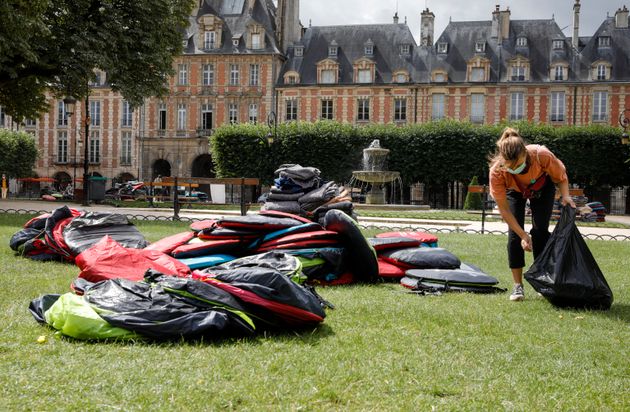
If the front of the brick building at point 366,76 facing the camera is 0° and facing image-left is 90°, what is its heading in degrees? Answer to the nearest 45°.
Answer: approximately 0°

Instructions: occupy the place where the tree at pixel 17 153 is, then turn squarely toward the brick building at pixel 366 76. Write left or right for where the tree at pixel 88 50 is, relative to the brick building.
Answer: right

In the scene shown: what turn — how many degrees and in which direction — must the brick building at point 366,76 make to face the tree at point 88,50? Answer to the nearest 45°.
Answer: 0° — it already faces it

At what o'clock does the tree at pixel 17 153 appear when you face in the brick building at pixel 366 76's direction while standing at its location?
The tree is roughly at 3 o'clock from the brick building.

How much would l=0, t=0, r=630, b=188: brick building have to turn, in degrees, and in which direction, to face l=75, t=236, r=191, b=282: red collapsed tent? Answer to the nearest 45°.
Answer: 0° — it already faces it

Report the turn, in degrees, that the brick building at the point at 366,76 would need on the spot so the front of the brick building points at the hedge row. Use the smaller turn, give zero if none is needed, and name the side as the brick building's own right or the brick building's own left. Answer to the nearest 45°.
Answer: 0° — it already faces it

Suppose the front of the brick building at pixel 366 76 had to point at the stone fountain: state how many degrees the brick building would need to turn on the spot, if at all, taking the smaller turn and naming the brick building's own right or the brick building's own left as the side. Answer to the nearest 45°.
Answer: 0° — it already faces it

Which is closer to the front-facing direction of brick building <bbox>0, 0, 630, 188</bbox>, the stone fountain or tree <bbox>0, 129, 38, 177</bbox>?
the stone fountain

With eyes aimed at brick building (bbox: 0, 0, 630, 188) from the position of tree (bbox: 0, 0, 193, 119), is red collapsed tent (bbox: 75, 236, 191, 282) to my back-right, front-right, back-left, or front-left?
back-right
